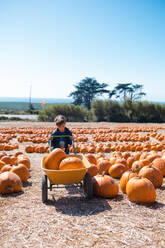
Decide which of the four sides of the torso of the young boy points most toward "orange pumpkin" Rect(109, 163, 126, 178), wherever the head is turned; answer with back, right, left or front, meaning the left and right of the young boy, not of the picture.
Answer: left

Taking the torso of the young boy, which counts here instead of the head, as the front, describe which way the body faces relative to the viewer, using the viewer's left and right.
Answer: facing the viewer

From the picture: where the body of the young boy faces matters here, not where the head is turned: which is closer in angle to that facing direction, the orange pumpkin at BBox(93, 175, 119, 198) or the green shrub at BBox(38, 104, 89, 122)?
the orange pumpkin

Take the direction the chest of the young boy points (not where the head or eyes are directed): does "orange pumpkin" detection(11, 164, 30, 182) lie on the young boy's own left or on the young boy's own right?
on the young boy's own right

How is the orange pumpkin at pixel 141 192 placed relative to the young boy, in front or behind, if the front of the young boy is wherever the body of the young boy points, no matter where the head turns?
in front

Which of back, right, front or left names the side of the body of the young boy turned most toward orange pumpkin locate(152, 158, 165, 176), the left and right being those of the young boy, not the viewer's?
left

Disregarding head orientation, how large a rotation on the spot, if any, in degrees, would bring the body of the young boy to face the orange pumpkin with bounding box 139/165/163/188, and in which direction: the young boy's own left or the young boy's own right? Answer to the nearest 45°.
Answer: approximately 45° to the young boy's own left

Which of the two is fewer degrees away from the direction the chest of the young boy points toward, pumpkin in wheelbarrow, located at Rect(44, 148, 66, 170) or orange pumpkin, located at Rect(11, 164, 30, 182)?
the pumpkin in wheelbarrow

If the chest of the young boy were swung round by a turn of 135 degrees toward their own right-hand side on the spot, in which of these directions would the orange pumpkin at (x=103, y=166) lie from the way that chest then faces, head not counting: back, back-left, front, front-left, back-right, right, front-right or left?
back-right

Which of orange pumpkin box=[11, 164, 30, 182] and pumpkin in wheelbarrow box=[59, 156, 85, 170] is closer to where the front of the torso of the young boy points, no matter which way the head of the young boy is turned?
the pumpkin in wheelbarrow

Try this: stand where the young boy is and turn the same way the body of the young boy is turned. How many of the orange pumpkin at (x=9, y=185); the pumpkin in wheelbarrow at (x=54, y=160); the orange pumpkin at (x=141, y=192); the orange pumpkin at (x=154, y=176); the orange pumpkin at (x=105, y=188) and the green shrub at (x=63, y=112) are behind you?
1

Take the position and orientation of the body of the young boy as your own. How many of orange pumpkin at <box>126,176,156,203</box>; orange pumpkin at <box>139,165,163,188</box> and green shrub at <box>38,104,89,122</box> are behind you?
1

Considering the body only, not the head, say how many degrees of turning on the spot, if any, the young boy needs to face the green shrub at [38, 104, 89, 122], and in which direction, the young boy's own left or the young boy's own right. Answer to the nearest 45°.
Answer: approximately 180°

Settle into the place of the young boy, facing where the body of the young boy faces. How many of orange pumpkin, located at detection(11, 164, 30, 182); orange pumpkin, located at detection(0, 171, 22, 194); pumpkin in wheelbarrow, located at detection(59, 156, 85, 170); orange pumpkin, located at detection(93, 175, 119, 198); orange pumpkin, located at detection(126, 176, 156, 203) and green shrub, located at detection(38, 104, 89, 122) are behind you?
1

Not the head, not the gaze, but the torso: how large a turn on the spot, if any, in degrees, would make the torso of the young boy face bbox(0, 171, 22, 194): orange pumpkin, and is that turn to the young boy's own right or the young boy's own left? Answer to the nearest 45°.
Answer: approximately 45° to the young boy's own right

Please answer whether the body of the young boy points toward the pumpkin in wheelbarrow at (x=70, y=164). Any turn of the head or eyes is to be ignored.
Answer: yes

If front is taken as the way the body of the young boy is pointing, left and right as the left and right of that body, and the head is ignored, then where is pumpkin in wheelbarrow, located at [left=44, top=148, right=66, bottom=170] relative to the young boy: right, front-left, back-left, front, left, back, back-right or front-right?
front
